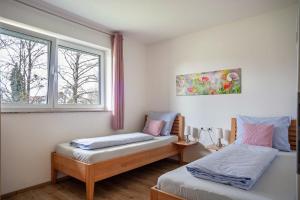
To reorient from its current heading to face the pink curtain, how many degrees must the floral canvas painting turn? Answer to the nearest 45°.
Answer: approximately 45° to its right

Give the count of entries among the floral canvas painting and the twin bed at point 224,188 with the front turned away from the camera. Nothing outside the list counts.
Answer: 0

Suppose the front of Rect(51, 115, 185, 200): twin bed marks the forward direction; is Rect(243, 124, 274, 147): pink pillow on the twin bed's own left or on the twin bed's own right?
on the twin bed's own left

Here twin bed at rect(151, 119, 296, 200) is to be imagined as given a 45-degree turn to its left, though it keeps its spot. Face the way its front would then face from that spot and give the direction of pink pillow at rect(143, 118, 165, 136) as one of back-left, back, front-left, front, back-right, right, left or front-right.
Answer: back-right

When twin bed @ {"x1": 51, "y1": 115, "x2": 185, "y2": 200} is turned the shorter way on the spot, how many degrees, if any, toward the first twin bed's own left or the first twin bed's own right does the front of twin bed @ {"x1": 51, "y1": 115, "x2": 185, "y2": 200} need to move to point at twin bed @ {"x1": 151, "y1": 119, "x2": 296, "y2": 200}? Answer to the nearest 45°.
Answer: approximately 90° to the first twin bed's own left

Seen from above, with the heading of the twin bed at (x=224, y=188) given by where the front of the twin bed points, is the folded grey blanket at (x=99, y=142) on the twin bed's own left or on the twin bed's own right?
on the twin bed's own right

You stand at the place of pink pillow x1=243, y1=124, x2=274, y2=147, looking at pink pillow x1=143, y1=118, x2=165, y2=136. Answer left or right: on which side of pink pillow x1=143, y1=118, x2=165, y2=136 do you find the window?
left

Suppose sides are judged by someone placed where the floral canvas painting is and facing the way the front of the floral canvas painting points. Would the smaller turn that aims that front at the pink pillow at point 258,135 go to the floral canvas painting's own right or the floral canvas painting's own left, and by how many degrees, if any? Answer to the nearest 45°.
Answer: approximately 90° to the floral canvas painting's own left

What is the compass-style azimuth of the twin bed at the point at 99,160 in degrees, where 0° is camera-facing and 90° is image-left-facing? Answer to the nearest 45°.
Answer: approximately 45°

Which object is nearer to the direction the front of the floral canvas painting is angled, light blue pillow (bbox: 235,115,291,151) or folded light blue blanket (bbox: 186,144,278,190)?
the folded light blue blanket

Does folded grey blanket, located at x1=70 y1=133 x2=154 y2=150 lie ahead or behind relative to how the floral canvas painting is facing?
ahead

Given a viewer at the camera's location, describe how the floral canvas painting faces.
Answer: facing the viewer and to the left of the viewer

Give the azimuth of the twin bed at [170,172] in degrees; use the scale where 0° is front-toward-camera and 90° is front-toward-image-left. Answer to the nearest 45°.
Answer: approximately 45°
